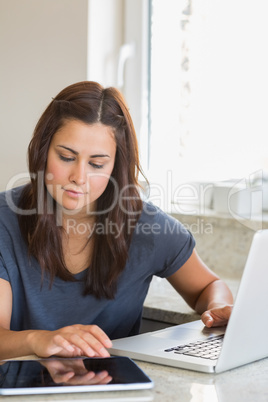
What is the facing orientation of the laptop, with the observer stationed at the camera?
facing away from the viewer and to the left of the viewer

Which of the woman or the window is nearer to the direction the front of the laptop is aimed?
the woman

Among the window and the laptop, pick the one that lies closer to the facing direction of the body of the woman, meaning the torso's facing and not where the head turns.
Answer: the laptop

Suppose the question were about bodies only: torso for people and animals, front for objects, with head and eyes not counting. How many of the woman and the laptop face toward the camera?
1

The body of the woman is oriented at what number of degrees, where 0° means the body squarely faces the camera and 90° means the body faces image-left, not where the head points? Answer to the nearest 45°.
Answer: approximately 0°

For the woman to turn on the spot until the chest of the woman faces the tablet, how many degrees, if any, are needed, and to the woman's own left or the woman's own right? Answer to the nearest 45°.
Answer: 0° — they already face it

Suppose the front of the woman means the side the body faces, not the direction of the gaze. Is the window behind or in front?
behind
